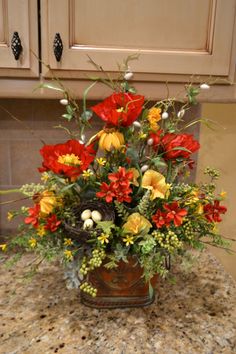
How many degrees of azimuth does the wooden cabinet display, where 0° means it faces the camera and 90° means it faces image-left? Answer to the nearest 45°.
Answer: approximately 0°
